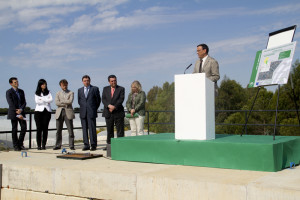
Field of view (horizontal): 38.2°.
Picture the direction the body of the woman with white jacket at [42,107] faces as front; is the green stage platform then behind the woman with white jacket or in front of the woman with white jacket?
in front

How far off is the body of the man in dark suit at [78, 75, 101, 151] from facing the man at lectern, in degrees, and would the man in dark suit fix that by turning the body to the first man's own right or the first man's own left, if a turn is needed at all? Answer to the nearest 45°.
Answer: approximately 45° to the first man's own left

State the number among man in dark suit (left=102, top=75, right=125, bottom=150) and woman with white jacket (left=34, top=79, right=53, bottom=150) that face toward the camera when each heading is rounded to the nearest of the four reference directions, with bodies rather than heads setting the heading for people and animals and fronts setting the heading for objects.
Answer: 2

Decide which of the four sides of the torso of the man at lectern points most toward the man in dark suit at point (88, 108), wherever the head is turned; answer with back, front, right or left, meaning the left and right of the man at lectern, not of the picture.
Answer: right

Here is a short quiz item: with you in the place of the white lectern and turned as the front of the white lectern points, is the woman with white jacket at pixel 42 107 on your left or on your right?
on your right

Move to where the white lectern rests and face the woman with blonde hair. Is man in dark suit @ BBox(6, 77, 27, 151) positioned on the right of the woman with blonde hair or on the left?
left

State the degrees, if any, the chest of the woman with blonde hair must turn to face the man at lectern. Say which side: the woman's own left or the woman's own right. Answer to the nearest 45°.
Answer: approximately 90° to the woman's own left
